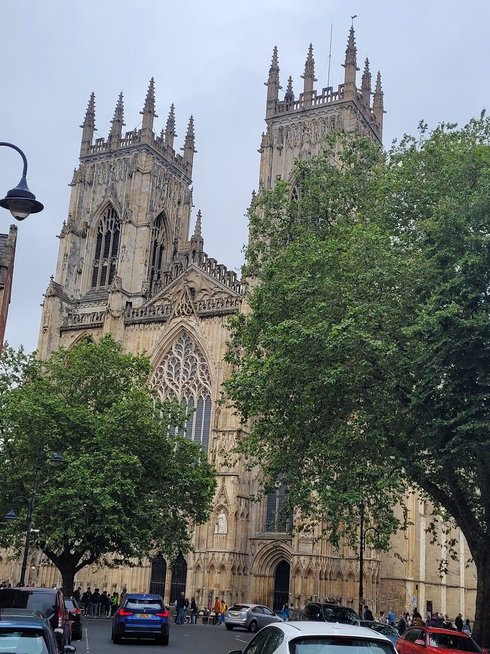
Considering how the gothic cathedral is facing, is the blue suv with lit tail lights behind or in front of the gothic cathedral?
in front

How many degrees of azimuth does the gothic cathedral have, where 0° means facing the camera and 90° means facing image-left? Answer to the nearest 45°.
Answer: approximately 45°

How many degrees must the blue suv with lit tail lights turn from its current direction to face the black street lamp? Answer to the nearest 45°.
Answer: approximately 180°

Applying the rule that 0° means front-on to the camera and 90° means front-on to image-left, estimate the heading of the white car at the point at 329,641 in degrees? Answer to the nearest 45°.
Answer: approximately 135°

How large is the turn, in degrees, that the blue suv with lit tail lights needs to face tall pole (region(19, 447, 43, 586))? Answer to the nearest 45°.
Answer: approximately 45° to its left

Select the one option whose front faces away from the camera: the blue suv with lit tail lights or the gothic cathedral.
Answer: the blue suv with lit tail lights

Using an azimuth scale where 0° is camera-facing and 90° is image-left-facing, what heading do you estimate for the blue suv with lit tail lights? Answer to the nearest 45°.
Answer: approximately 180°

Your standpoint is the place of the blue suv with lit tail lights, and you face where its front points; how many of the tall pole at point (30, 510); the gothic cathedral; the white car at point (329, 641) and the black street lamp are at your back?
2

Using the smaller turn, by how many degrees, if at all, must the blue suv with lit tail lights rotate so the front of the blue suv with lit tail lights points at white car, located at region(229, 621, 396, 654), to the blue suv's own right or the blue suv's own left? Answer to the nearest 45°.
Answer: approximately 180°

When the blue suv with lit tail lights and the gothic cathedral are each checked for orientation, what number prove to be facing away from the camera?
1

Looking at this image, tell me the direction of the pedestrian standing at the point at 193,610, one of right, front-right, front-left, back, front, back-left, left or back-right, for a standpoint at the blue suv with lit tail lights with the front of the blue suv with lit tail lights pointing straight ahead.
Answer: front

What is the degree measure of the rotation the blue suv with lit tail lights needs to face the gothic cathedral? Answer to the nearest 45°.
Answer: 0° — it already faces it
